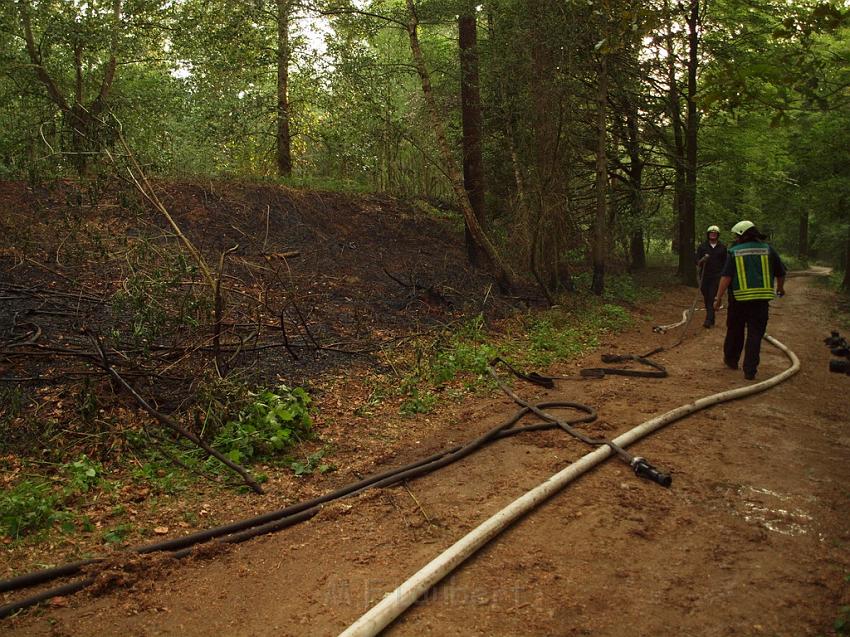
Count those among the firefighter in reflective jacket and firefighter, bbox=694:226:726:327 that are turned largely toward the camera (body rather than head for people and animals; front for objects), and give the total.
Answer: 1

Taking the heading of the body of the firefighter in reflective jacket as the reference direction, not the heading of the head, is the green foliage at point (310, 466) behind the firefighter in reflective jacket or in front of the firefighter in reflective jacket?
behind

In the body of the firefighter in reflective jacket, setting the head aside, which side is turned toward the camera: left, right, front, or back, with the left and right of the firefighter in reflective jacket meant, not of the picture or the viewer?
back

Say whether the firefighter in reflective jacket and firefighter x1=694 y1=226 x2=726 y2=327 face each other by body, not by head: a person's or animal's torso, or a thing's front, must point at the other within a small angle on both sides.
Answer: yes

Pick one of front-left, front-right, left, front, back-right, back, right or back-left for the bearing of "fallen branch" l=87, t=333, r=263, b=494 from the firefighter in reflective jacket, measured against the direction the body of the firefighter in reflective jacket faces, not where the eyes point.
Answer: back-left

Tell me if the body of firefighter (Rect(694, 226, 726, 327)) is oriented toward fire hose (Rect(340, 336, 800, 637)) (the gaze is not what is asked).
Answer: yes

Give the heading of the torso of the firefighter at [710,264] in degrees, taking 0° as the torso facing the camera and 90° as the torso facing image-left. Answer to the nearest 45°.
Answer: approximately 0°

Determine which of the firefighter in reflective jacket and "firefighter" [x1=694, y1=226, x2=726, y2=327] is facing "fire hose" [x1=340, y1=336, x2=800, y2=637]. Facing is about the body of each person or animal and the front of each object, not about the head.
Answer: the firefighter

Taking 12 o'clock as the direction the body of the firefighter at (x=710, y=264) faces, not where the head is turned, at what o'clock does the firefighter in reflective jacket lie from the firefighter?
The firefighter in reflective jacket is roughly at 12 o'clock from the firefighter.

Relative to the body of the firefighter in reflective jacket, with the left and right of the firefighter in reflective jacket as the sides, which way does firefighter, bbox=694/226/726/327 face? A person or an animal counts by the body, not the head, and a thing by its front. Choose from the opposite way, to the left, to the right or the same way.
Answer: the opposite way
